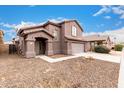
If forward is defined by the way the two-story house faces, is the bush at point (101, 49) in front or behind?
in front

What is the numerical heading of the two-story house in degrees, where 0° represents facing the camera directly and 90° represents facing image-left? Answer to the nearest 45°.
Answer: approximately 315°
